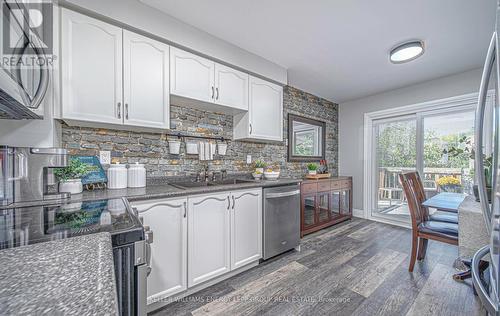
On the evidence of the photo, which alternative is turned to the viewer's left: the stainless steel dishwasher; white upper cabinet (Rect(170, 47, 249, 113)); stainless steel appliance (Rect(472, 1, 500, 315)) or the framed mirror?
the stainless steel appliance

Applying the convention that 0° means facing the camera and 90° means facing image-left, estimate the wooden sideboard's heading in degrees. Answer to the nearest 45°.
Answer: approximately 315°

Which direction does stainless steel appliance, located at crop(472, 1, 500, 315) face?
to the viewer's left

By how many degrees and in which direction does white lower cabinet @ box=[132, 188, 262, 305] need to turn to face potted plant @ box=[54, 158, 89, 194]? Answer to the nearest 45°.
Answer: approximately 135° to its right

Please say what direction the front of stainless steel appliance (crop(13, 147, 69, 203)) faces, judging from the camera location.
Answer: facing to the right of the viewer

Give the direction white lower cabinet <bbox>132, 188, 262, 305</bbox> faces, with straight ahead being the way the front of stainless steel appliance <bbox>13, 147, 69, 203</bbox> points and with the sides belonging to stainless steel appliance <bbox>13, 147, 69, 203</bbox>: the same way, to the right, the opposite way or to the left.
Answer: to the right

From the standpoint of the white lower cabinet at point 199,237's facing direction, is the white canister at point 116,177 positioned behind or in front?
behind

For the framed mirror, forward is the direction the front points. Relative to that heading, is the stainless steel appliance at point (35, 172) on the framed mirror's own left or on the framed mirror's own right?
on the framed mirror's own right
